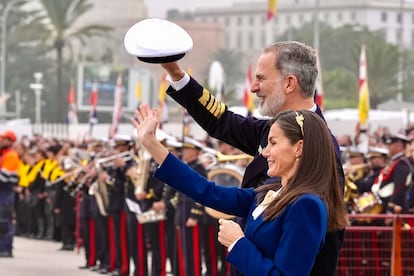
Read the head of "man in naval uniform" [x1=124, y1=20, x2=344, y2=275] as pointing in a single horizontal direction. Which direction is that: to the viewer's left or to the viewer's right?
to the viewer's left

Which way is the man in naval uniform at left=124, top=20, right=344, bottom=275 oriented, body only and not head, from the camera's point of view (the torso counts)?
to the viewer's left

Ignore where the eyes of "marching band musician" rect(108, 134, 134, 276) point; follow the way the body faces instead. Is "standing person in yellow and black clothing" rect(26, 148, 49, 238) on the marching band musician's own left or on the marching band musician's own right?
on the marching band musician's own right

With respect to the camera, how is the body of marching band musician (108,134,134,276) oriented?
to the viewer's left

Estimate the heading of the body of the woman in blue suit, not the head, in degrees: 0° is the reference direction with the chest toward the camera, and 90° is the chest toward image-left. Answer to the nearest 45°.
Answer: approximately 90°

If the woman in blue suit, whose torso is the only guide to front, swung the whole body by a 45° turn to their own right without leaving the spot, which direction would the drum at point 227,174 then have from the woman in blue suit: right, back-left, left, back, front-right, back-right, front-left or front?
front-right

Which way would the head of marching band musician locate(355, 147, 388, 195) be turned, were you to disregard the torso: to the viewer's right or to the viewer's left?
to the viewer's left
